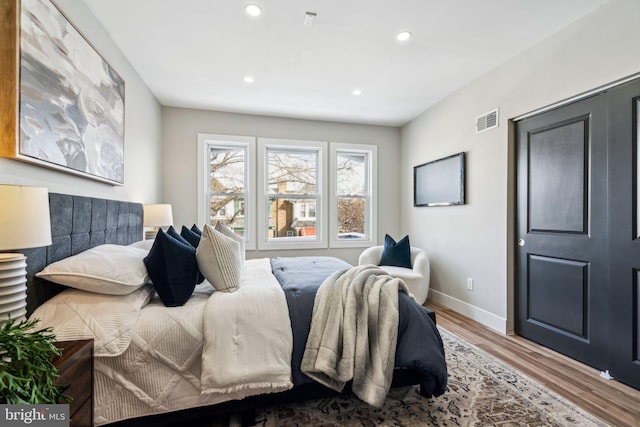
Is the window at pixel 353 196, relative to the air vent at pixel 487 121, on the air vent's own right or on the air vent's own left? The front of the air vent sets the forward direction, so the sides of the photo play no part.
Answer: on the air vent's own right

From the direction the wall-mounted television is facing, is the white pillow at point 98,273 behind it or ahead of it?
ahead

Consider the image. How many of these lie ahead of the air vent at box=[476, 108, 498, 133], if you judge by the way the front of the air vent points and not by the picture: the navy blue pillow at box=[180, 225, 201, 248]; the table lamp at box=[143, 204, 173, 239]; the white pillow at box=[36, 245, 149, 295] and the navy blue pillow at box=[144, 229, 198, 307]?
4

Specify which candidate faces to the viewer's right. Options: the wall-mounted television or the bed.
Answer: the bed

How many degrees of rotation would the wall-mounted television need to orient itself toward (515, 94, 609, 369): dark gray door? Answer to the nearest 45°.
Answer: approximately 90° to its left

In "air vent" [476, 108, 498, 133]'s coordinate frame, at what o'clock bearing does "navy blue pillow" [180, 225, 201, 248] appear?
The navy blue pillow is roughly at 12 o'clock from the air vent.

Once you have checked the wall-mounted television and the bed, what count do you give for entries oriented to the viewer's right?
1

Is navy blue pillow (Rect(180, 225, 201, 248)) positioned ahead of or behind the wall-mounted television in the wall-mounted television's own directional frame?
ahead

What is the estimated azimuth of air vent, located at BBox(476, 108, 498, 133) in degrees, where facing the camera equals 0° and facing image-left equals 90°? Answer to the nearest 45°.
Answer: approximately 45°

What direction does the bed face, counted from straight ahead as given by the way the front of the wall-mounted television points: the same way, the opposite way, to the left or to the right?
the opposite way

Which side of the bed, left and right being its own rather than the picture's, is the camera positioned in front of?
right

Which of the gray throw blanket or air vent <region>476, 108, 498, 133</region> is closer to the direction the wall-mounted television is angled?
the gray throw blanket

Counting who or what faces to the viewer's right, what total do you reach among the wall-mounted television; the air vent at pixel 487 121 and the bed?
1

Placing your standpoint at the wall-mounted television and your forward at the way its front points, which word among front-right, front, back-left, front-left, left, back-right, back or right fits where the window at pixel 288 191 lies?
front-right

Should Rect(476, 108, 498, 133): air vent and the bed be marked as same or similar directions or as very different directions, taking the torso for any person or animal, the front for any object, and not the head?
very different directions

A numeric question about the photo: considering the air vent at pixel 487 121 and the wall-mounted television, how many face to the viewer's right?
0

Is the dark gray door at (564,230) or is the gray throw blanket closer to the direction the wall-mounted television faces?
the gray throw blanket
